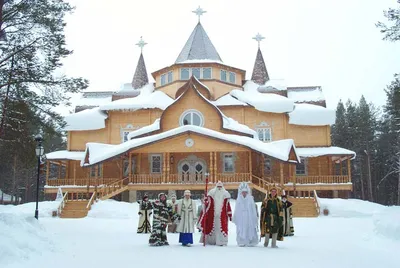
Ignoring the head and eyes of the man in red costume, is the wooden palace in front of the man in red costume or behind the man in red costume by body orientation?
behind

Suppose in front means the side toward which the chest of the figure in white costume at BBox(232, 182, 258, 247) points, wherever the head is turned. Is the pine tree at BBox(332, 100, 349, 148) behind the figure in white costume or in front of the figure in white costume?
behind

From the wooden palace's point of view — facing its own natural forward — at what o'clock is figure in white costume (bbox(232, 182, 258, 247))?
The figure in white costume is roughly at 12 o'clock from the wooden palace.

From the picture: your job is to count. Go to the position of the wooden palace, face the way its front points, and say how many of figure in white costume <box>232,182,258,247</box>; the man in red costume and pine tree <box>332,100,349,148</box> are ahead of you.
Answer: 2

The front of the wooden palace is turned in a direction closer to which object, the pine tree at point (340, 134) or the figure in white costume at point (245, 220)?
the figure in white costume

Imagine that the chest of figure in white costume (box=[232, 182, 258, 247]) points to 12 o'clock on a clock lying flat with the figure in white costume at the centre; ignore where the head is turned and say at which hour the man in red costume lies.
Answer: The man in red costume is roughly at 3 o'clock from the figure in white costume.

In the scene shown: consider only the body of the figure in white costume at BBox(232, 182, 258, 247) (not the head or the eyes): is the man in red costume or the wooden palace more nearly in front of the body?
the man in red costume

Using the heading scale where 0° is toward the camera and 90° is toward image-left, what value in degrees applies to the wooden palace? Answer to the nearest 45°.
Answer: approximately 0°
